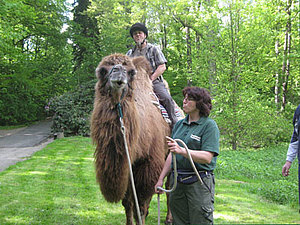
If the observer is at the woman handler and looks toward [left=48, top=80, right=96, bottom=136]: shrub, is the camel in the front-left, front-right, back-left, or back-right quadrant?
front-left

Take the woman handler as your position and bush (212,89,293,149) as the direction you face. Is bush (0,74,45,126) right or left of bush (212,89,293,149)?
left

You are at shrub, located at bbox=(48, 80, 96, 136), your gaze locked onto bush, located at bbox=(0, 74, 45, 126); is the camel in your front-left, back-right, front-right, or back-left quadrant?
back-left

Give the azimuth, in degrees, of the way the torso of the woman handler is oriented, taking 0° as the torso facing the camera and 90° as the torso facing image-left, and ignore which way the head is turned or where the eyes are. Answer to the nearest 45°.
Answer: approximately 45°

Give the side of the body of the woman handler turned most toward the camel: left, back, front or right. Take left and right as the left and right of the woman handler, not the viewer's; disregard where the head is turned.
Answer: right

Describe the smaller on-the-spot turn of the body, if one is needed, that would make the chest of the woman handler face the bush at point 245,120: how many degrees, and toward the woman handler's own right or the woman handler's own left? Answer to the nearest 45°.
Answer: approximately 135° to the woman handler's own right

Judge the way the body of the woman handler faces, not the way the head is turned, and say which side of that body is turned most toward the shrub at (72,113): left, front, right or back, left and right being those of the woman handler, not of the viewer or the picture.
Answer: right

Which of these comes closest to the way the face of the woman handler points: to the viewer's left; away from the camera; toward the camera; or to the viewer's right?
to the viewer's left

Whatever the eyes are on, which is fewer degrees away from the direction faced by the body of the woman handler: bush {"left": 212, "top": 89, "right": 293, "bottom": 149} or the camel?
the camel
